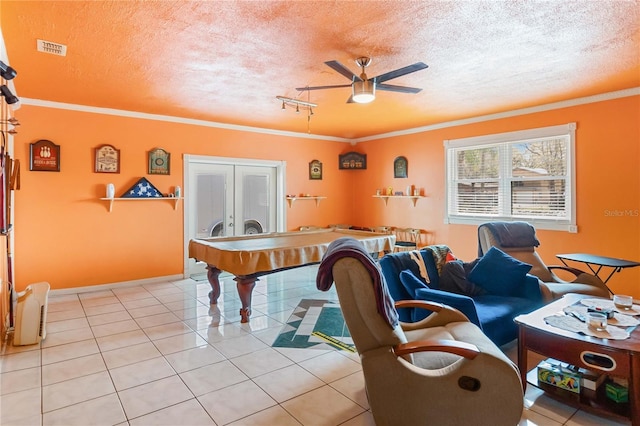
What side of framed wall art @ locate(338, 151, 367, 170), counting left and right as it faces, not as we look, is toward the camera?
front

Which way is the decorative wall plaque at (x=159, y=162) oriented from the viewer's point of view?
toward the camera

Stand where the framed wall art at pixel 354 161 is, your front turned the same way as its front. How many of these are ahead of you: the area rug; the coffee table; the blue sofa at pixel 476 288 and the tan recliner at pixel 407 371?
4

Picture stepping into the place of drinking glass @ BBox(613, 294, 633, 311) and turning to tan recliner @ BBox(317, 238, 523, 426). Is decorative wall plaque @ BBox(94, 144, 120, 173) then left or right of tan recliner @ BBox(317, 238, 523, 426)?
right

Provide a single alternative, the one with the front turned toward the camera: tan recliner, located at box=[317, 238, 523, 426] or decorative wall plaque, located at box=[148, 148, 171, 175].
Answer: the decorative wall plaque

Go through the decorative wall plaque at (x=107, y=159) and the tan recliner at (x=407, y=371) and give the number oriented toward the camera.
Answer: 1

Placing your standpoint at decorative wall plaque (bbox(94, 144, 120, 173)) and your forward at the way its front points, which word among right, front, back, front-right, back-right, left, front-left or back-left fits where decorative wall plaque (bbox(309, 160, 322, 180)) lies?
left

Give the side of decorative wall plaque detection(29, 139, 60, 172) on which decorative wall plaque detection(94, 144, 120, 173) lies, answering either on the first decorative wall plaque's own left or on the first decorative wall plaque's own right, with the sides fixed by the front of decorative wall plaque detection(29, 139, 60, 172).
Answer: on the first decorative wall plaque's own left

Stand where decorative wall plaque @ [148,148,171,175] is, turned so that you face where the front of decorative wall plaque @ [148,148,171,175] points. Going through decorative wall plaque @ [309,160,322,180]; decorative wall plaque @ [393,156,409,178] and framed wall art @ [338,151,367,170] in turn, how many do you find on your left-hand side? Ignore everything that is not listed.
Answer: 3

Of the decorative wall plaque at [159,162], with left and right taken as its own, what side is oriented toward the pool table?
front

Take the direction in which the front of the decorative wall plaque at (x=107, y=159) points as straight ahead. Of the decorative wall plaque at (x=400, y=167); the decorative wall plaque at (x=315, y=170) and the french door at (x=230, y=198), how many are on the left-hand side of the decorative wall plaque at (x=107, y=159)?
3

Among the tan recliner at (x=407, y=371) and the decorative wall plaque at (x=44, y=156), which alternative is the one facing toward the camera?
the decorative wall plaque

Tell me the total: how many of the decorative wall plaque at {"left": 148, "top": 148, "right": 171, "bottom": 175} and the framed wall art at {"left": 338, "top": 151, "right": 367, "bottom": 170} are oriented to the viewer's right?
0

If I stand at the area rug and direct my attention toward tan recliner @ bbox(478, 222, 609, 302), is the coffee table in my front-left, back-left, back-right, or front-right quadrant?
front-right

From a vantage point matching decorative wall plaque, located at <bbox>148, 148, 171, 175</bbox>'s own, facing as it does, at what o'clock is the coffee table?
The coffee table is roughly at 11 o'clock from the decorative wall plaque.
